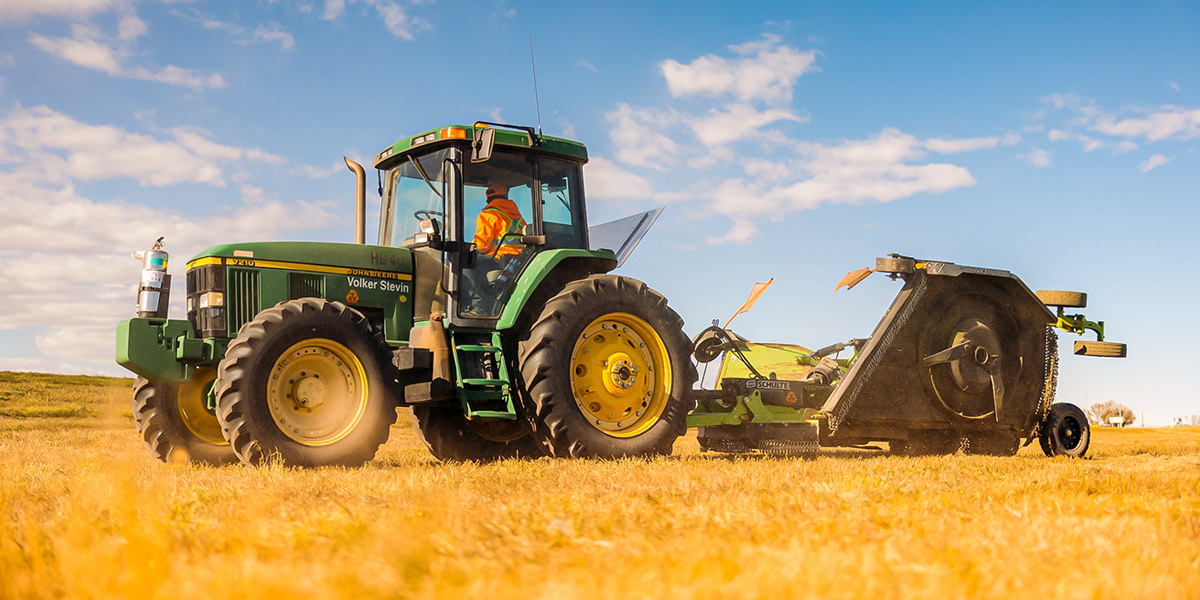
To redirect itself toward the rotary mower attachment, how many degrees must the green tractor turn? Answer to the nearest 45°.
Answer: approximately 135° to its left

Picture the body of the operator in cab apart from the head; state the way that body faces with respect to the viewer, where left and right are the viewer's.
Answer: facing away from the viewer and to the left of the viewer

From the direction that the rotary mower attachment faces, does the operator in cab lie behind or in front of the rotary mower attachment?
in front

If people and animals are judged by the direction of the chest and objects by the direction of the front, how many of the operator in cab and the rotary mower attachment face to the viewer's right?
0

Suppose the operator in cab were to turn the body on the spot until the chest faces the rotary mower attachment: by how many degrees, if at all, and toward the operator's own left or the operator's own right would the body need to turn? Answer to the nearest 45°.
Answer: approximately 135° to the operator's own right

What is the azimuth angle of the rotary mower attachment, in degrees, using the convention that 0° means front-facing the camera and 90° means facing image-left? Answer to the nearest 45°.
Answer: approximately 45°

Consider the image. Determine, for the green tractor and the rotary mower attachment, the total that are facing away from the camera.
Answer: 0

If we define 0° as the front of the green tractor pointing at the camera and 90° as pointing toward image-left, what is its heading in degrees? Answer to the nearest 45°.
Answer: approximately 45°
